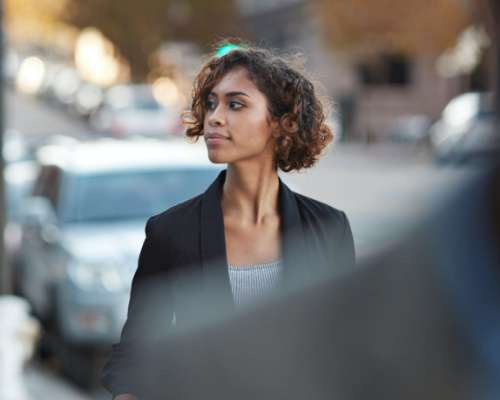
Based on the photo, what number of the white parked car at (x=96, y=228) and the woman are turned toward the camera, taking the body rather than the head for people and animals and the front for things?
2

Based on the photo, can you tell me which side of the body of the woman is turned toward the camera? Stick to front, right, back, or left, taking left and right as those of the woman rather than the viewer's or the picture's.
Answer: front

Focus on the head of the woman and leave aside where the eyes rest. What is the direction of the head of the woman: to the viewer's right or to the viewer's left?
to the viewer's left

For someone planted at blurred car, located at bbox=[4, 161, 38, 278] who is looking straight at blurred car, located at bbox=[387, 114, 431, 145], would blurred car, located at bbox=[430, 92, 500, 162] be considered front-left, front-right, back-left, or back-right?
front-right

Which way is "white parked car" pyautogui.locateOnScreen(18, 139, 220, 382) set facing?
toward the camera

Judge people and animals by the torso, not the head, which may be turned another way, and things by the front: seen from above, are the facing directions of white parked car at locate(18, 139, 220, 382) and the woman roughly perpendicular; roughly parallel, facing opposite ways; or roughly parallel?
roughly parallel

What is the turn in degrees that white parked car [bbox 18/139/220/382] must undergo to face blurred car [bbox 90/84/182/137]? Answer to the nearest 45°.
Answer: approximately 180°
